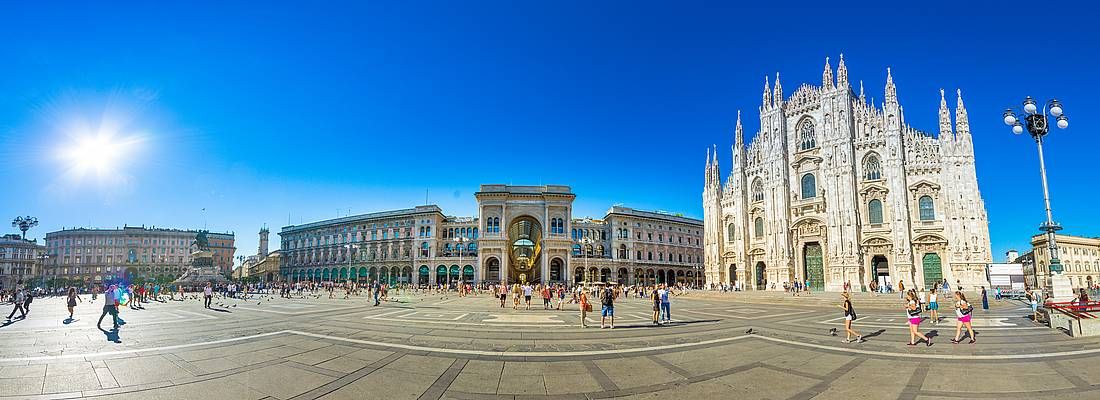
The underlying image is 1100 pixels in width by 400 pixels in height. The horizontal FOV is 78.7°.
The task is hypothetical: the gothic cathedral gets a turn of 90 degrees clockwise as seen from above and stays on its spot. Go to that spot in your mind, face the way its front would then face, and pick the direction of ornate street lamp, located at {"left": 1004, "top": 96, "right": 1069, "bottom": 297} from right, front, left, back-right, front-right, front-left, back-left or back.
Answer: back-left

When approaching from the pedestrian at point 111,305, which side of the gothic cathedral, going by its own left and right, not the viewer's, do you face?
front
